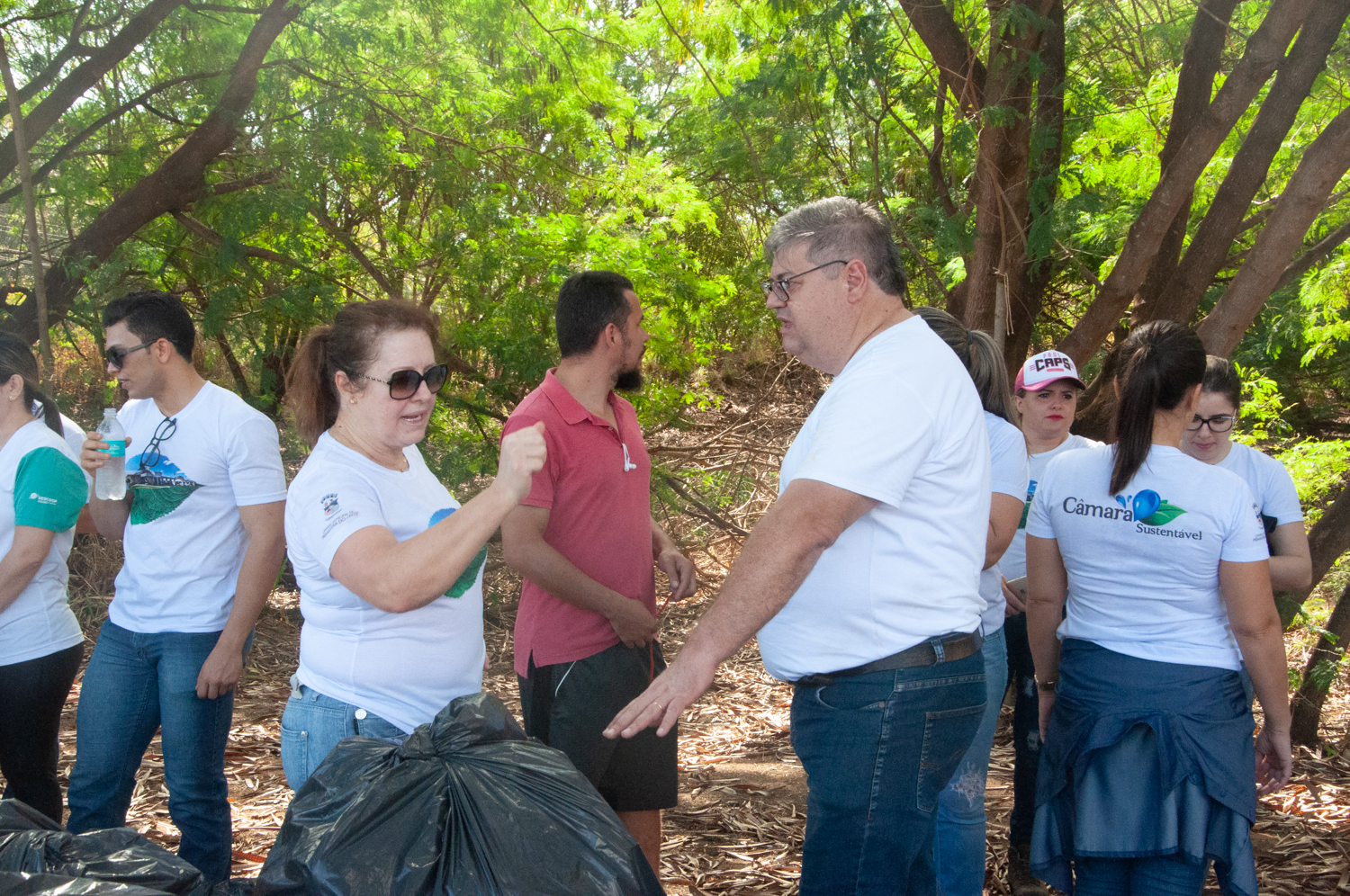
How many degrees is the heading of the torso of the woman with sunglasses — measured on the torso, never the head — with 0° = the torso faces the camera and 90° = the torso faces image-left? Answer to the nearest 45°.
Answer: approximately 315°

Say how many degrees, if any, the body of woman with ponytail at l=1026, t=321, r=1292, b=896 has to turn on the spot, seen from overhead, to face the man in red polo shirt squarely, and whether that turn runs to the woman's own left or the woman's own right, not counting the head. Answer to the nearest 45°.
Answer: approximately 90° to the woman's own left

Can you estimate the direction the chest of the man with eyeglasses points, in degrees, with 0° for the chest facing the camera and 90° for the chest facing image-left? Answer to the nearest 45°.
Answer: approximately 90°

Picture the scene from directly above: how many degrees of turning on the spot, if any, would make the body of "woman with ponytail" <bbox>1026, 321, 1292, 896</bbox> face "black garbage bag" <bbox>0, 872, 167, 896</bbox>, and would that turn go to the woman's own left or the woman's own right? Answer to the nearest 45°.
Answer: approximately 135° to the woman's own left

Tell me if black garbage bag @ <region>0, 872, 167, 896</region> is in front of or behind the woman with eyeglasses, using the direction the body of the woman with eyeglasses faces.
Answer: in front

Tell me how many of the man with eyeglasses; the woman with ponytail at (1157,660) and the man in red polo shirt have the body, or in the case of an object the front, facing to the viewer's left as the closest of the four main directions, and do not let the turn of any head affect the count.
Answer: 1

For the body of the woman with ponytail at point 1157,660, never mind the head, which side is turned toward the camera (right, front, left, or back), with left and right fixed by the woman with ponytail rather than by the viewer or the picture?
back

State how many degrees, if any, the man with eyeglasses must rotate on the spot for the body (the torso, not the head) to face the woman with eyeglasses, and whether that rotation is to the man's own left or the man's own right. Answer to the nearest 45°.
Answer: approximately 135° to the man's own right

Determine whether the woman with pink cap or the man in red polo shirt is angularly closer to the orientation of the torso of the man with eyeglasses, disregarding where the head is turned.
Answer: the man in red polo shirt
